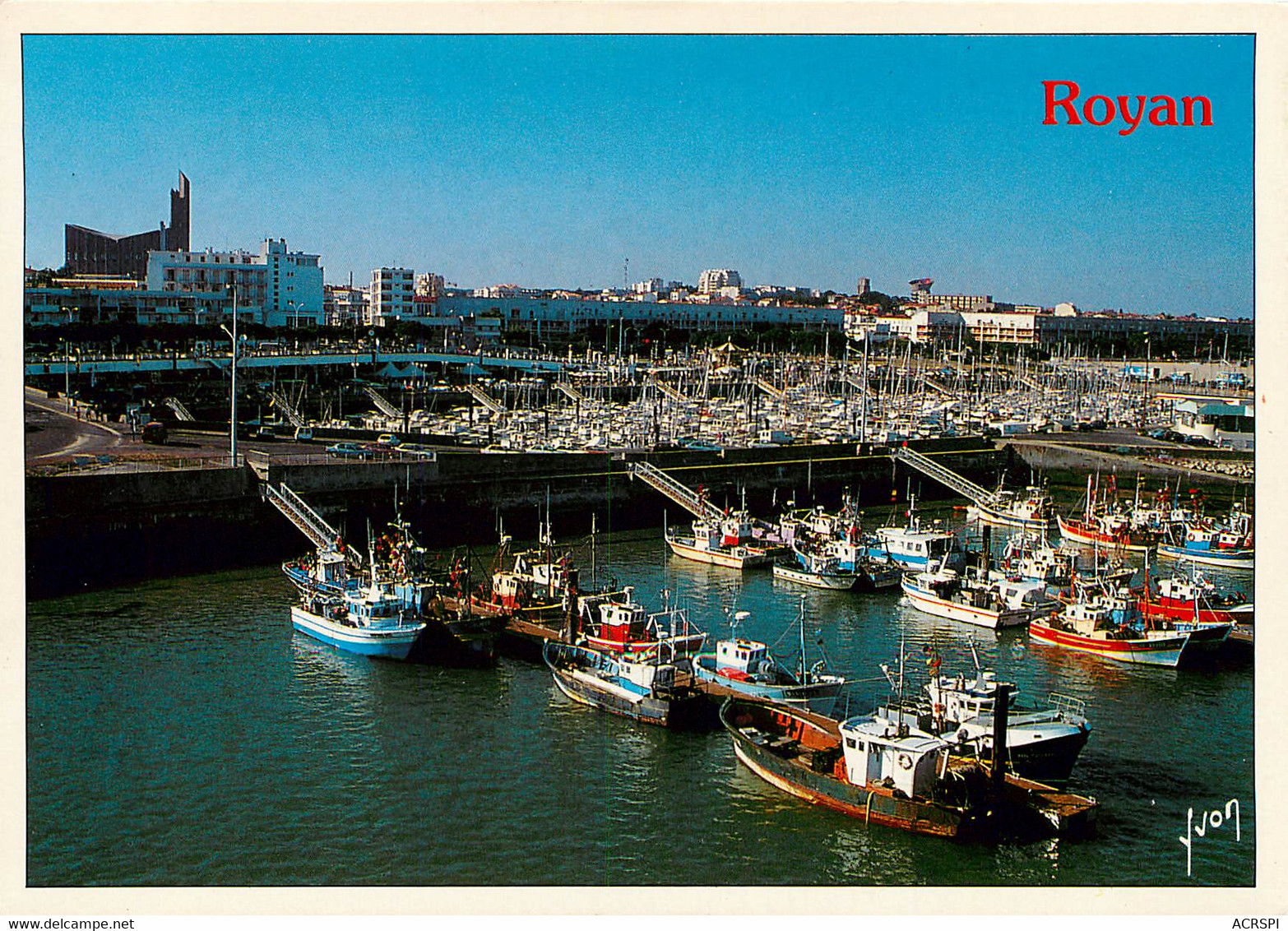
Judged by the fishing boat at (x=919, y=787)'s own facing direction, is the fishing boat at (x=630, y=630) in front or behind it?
in front

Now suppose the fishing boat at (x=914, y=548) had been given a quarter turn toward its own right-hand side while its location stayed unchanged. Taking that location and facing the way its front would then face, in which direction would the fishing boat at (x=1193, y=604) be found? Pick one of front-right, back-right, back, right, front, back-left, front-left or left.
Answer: right

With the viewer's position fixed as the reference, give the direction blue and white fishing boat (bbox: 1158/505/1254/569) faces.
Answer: facing to the left of the viewer

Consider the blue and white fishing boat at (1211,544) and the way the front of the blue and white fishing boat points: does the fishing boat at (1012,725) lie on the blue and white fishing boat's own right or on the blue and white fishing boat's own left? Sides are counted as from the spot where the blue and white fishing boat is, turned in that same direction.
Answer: on the blue and white fishing boat's own left

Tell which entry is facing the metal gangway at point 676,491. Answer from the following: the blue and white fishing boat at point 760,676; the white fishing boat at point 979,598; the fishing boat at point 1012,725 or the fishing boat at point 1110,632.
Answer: the white fishing boat

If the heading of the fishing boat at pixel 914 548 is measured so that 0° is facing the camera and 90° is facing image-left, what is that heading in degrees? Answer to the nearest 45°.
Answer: approximately 135°

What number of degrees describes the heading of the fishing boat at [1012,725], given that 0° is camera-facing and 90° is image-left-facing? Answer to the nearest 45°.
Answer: approximately 315°
